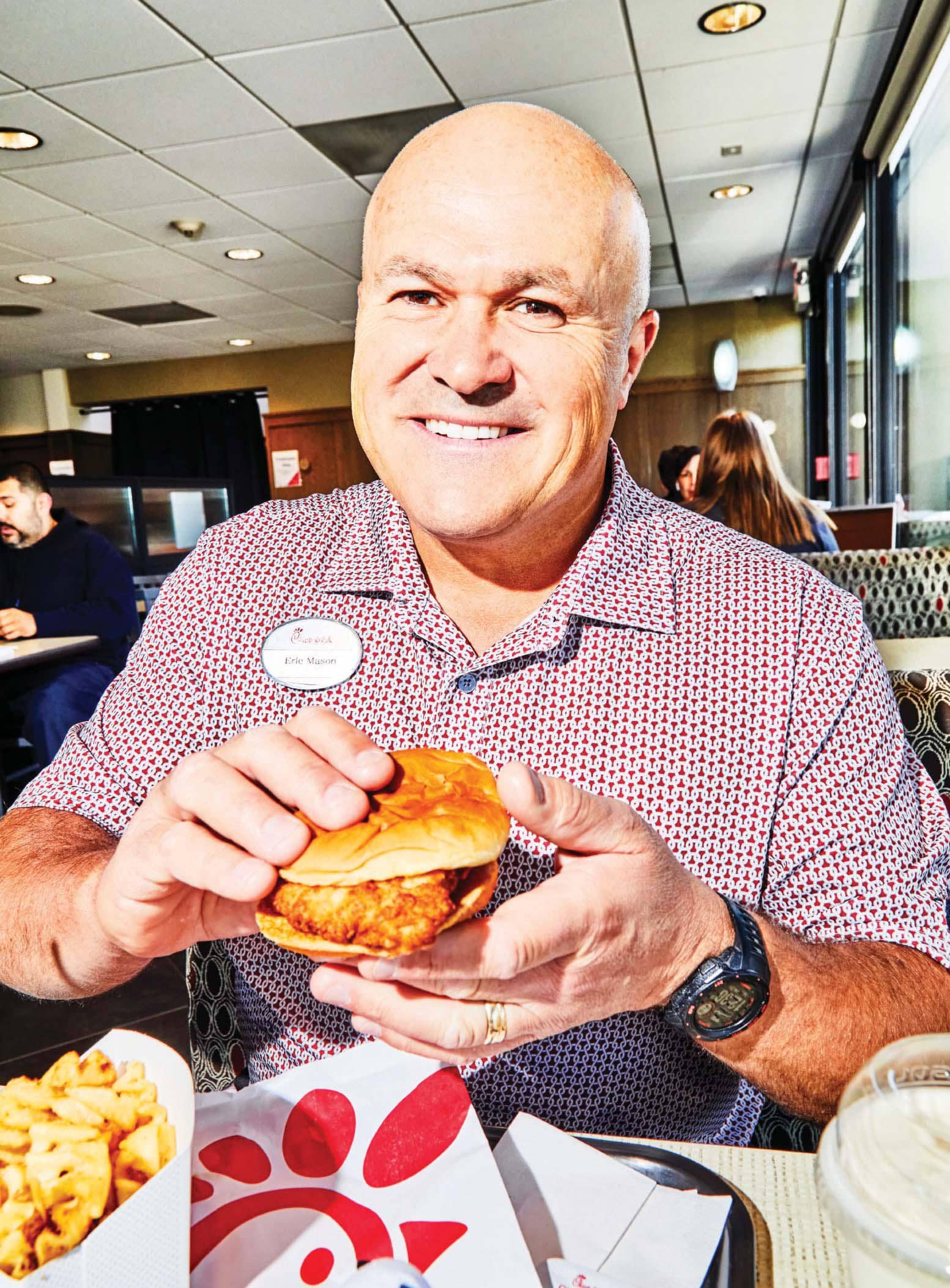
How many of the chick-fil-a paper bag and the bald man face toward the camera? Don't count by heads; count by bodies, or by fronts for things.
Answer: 2

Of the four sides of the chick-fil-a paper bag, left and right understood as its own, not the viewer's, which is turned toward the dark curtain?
back

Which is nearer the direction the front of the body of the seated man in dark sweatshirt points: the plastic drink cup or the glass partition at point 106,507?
the plastic drink cup

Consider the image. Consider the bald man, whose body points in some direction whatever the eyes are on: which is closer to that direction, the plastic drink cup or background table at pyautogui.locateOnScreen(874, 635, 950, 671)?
the plastic drink cup

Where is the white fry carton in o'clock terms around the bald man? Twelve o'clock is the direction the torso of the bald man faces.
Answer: The white fry carton is roughly at 1 o'clock from the bald man.
